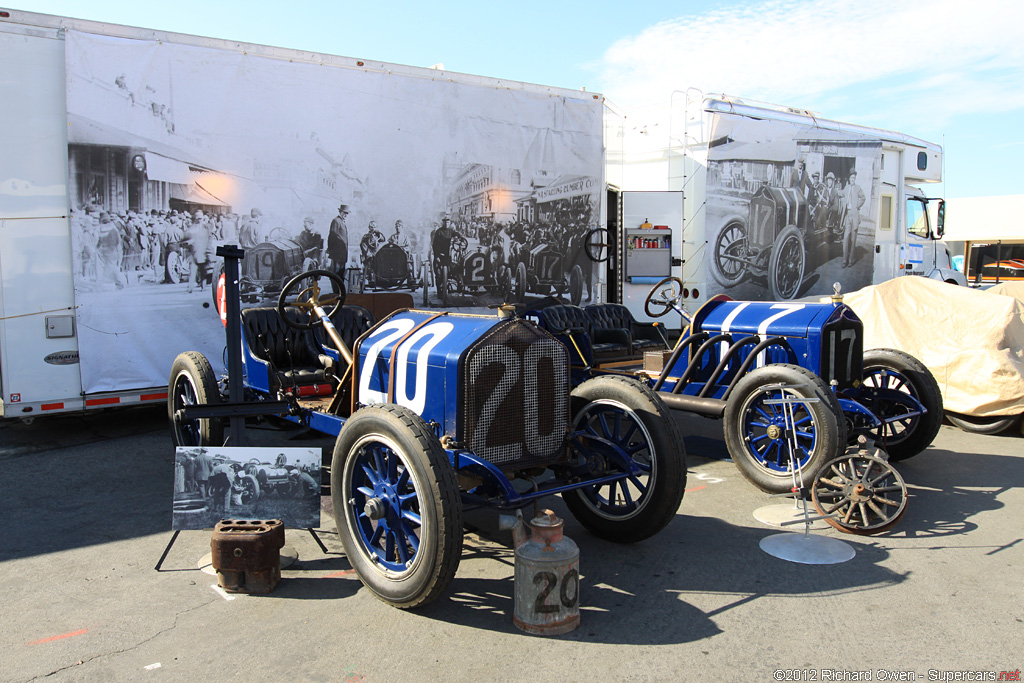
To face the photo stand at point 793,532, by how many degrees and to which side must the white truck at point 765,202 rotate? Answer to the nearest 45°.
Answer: approximately 135° to its right

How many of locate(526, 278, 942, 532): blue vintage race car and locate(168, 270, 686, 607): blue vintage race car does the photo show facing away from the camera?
0

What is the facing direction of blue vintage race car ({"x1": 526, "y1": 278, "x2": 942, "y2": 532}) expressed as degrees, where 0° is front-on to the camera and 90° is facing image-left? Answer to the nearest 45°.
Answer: approximately 315°

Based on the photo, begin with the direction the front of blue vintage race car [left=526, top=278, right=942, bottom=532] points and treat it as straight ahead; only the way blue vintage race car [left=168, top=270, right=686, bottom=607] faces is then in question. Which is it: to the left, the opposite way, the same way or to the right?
the same way

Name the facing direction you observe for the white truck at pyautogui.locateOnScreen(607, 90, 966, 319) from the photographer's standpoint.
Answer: facing away from the viewer and to the right of the viewer

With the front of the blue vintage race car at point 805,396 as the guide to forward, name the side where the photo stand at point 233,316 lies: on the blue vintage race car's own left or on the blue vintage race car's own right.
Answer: on the blue vintage race car's own right

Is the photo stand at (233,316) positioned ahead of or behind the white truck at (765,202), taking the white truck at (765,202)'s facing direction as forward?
behind

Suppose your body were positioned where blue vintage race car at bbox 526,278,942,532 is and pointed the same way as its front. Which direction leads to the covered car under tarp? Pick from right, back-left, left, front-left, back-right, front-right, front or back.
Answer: left

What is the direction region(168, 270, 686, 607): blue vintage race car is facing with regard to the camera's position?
facing the viewer and to the right of the viewer

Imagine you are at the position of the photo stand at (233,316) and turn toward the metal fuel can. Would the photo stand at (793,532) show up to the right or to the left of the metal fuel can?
left
